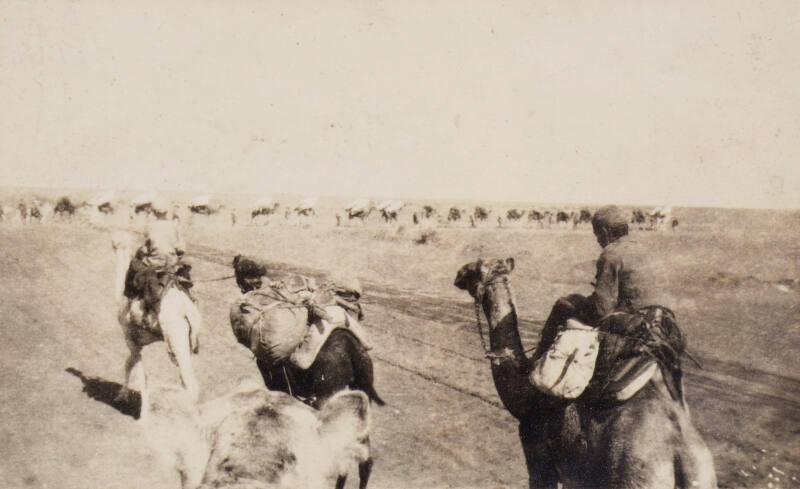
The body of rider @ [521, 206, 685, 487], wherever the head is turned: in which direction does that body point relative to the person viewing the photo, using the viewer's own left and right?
facing away from the viewer and to the left of the viewer

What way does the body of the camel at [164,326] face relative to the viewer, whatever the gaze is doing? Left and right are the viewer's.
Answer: facing away from the viewer and to the left of the viewer

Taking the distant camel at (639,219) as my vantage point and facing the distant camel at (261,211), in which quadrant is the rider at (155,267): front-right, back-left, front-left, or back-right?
front-left

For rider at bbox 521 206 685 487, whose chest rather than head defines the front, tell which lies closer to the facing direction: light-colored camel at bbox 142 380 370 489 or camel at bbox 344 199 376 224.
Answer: the camel

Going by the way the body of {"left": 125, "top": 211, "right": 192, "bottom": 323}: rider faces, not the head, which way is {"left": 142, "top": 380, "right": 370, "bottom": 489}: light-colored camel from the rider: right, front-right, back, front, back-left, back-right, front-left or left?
back-left

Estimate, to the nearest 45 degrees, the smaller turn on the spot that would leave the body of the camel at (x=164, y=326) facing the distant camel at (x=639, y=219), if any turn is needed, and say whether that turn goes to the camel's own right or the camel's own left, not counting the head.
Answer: approximately 90° to the camel's own right

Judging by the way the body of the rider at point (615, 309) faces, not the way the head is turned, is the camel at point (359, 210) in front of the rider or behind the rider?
in front

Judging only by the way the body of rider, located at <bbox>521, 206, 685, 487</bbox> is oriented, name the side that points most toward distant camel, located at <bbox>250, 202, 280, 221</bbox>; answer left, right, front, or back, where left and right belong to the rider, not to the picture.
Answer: front

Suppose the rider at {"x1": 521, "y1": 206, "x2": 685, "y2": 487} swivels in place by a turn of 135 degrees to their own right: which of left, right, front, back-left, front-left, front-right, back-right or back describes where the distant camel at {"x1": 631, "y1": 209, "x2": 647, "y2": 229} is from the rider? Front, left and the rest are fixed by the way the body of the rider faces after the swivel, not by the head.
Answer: left

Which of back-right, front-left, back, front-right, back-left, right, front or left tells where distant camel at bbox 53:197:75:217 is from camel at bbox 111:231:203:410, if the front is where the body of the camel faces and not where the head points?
front-right

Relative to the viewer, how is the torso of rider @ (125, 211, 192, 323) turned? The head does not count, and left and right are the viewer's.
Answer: facing away from the viewer and to the left of the viewer

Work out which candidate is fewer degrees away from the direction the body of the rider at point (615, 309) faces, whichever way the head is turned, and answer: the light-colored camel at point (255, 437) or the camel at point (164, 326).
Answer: the camel

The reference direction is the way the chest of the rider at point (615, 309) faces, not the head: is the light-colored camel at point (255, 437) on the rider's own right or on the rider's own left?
on the rider's own left

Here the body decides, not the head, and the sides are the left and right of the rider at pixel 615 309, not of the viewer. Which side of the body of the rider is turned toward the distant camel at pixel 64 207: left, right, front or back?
front

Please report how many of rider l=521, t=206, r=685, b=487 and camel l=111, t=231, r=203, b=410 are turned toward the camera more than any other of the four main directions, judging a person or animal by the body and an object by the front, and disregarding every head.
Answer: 0
